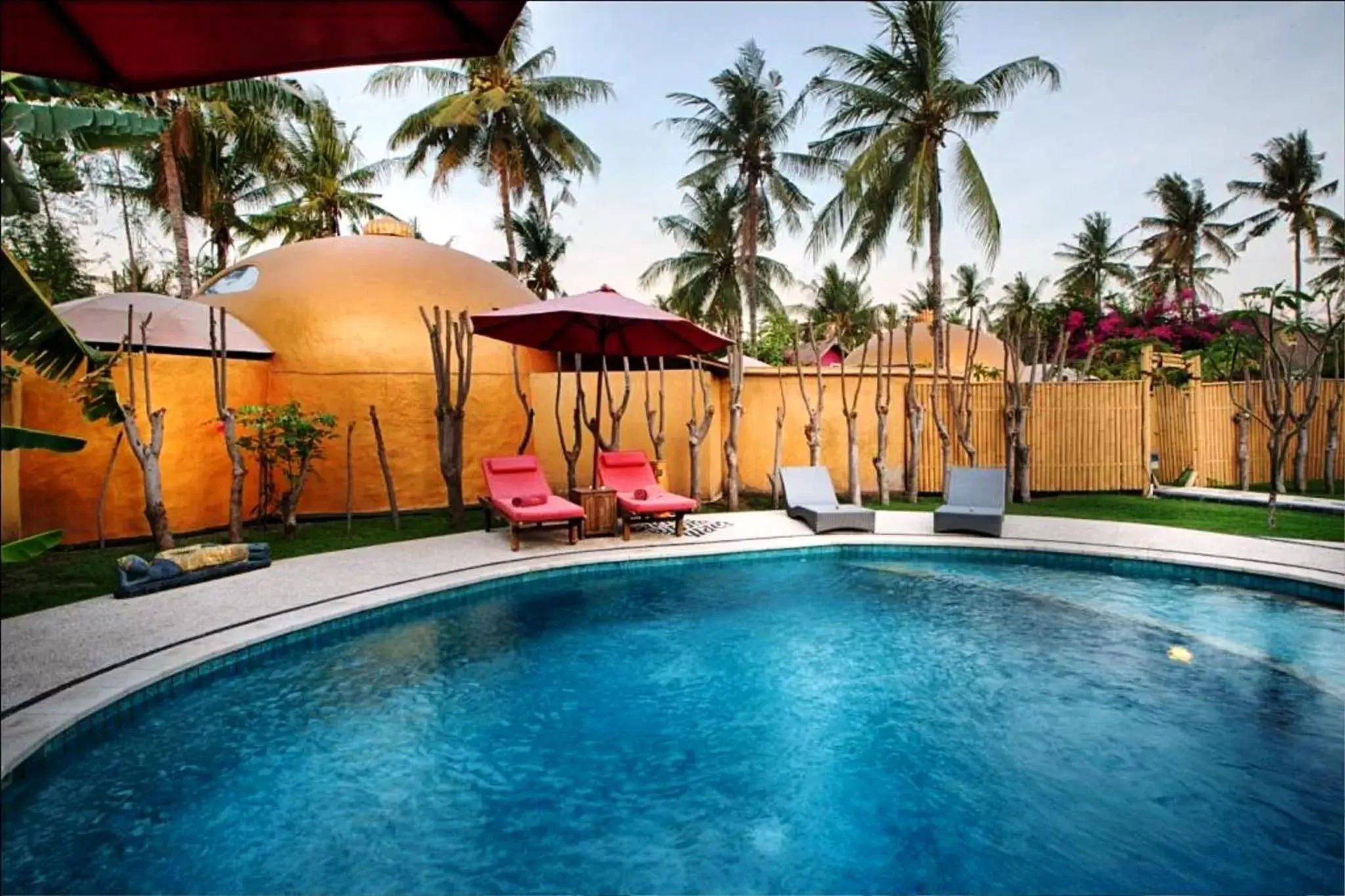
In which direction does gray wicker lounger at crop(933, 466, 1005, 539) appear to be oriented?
toward the camera

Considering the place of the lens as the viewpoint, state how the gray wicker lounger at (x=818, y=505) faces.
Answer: facing the viewer and to the right of the viewer

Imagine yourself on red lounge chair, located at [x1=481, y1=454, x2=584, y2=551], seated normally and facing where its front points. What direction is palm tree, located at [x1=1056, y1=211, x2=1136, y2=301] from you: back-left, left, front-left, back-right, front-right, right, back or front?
left

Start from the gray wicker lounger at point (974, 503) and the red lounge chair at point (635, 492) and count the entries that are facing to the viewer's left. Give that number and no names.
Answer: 0

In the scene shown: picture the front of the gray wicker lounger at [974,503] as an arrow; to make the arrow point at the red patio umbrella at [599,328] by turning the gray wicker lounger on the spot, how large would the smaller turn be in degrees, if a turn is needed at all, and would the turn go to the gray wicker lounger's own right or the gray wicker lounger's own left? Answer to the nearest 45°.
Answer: approximately 45° to the gray wicker lounger's own right

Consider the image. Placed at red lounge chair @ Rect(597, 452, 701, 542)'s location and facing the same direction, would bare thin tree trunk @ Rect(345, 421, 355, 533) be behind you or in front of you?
behind

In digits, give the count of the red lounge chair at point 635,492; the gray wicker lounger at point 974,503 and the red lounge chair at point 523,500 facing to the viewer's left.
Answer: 0

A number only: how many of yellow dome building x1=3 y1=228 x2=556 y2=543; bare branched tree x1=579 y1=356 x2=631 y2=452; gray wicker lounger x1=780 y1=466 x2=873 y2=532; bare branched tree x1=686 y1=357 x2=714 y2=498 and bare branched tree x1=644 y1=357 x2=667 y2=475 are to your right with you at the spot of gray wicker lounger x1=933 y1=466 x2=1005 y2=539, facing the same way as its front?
5

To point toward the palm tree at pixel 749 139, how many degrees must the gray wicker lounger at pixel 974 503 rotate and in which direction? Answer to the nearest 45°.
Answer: approximately 135° to its right

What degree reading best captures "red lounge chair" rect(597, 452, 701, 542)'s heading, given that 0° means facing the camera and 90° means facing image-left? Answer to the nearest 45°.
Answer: approximately 315°

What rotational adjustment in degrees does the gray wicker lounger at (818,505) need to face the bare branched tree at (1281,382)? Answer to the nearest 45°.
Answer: approximately 90° to its left

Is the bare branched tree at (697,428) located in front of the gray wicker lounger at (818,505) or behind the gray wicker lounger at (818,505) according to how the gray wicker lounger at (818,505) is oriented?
behind

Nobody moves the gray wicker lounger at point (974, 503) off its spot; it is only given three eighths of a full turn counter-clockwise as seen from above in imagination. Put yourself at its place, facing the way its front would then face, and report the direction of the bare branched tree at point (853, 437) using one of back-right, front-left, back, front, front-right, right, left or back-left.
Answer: left

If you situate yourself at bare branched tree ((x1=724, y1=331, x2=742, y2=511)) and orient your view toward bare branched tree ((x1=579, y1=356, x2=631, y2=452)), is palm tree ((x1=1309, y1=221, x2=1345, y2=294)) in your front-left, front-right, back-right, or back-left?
back-right
